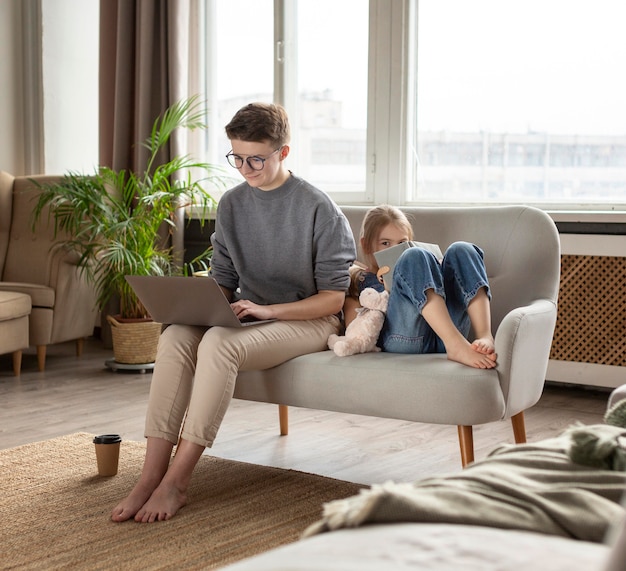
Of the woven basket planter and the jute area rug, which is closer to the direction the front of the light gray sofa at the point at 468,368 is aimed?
the jute area rug

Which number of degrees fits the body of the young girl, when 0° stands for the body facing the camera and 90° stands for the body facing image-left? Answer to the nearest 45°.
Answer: approximately 315°

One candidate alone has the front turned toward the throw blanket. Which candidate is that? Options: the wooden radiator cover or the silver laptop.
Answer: the wooden radiator cover

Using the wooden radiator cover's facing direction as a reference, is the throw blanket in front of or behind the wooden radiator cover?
in front

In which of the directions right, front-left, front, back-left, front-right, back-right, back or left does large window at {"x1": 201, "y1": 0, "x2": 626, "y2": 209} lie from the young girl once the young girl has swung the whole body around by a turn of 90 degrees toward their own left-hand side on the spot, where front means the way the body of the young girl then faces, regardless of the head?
front-left

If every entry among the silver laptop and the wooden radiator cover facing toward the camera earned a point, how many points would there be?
1

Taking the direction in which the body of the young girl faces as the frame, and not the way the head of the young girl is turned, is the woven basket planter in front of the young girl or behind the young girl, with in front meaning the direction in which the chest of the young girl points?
behind

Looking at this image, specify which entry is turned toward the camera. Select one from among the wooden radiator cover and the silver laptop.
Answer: the wooden radiator cover

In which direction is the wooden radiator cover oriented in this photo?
toward the camera

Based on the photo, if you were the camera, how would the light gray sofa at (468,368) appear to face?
facing the viewer and to the left of the viewer

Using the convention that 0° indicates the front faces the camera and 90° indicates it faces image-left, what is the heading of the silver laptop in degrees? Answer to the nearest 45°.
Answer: approximately 225°
